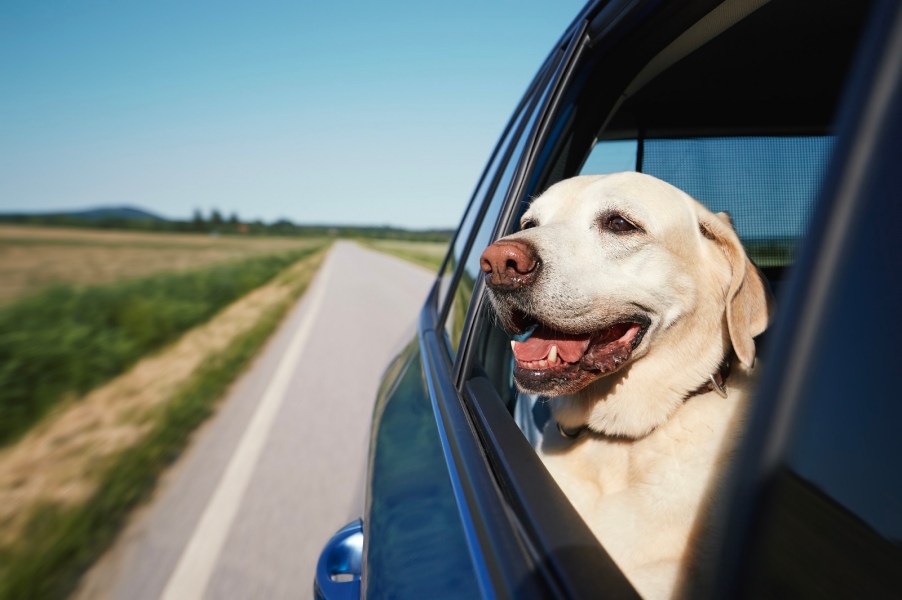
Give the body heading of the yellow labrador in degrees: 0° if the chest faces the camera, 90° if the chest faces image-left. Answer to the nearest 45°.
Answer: approximately 45°
